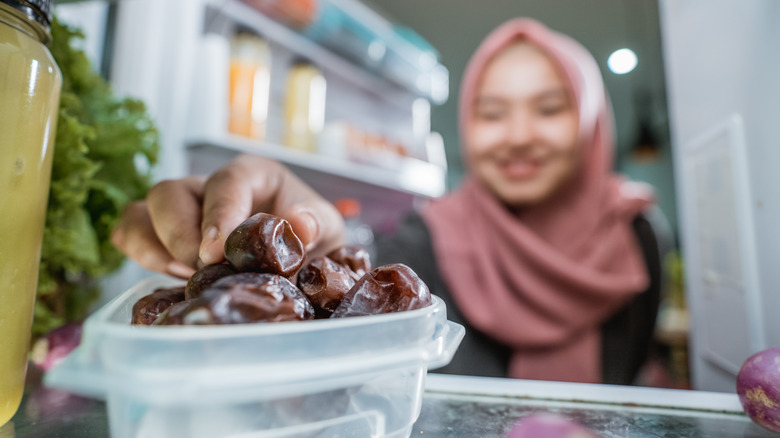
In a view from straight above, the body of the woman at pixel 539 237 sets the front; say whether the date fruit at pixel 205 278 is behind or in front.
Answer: in front

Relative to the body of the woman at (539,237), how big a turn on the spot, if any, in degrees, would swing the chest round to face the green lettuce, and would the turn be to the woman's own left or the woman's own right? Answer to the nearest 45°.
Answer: approximately 45° to the woman's own right

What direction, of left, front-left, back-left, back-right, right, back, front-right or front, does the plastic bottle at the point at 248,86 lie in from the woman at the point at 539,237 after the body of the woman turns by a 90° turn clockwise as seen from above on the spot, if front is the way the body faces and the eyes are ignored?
front

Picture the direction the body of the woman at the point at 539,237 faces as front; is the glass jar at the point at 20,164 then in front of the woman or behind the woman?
in front

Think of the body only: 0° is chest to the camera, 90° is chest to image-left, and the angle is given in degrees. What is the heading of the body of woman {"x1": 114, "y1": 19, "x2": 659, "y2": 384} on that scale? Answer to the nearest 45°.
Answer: approximately 0°

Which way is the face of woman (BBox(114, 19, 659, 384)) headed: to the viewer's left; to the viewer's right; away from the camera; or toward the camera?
toward the camera

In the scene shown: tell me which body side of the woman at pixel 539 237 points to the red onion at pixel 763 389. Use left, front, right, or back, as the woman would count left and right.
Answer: front

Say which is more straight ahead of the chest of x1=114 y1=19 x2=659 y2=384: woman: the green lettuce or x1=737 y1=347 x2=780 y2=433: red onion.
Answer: the red onion
